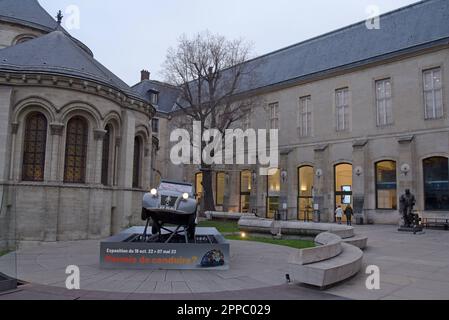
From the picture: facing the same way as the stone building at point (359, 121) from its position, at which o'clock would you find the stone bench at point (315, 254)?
The stone bench is roughly at 11 o'clock from the stone building.

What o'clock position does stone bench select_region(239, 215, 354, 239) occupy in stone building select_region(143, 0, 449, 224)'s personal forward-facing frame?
The stone bench is roughly at 11 o'clock from the stone building.

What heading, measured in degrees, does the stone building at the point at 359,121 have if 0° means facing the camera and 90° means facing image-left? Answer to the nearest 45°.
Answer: approximately 45°

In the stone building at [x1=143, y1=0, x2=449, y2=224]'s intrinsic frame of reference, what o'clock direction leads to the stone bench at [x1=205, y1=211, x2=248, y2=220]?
The stone bench is roughly at 1 o'clock from the stone building.

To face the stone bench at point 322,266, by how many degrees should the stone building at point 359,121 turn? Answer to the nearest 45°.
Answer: approximately 45° to its left

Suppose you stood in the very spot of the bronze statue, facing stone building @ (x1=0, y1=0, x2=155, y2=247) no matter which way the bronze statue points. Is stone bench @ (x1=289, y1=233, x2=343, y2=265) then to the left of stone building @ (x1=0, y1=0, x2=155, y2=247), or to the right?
left
